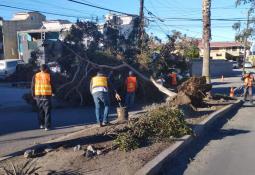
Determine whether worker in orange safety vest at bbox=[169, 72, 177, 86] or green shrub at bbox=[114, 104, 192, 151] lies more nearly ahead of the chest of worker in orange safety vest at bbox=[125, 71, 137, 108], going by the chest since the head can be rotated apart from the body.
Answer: the worker in orange safety vest

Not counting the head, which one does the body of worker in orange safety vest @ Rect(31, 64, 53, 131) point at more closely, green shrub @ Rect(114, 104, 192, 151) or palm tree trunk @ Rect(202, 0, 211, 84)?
the palm tree trunk

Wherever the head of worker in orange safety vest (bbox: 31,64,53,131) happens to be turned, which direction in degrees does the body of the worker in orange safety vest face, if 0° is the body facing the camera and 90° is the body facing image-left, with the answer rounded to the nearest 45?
approximately 180°

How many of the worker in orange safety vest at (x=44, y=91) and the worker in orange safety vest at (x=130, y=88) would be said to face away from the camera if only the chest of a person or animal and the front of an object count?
2

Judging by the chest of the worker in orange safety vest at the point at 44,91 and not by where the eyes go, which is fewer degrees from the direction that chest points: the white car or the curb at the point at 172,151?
the white car

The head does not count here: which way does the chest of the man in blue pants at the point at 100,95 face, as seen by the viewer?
away from the camera

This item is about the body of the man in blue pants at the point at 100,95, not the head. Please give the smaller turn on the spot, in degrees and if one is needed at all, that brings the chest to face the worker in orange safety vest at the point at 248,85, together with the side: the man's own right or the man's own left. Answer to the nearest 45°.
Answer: approximately 45° to the man's own right

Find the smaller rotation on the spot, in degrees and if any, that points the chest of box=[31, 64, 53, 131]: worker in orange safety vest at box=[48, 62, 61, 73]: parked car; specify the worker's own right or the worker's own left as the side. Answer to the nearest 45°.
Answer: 0° — they already face it

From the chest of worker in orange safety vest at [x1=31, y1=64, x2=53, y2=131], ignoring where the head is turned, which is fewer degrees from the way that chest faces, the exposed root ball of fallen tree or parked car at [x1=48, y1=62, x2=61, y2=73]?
the parked car

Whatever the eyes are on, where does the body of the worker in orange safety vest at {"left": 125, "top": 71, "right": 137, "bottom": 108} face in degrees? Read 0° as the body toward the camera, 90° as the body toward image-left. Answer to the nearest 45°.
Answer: approximately 180°

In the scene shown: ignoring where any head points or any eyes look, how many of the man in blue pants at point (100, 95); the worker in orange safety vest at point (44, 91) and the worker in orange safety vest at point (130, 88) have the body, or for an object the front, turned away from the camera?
3
